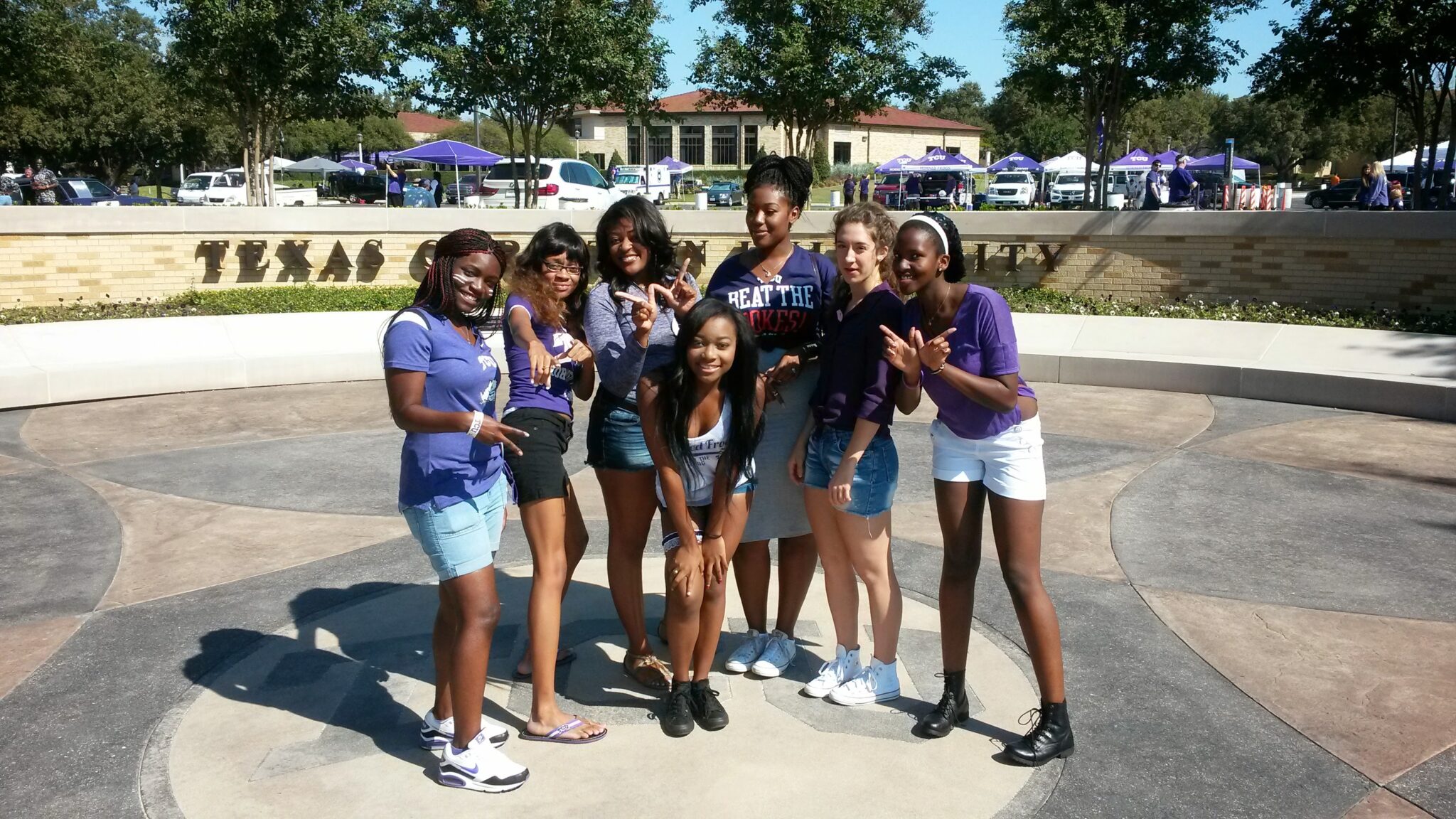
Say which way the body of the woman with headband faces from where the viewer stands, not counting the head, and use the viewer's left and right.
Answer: facing the viewer and to the left of the viewer

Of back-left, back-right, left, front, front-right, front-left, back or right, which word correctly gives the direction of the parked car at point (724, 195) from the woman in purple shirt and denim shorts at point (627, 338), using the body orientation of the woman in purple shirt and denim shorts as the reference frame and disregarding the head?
back-left

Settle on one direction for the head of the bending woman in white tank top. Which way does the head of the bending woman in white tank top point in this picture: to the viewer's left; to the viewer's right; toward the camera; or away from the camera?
toward the camera

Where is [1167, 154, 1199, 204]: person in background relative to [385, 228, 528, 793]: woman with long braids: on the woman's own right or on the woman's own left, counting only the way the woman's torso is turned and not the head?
on the woman's own left

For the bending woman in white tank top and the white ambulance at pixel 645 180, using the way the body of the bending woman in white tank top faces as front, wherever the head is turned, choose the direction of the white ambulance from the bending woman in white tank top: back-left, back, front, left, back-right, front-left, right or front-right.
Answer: back

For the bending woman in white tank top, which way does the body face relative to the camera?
toward the camera

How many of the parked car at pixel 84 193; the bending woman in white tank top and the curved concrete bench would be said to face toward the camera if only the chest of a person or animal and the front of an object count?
2

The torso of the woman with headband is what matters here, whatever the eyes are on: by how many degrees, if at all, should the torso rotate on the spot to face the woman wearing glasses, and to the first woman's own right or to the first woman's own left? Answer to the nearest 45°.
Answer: approximately 45° to the first woman's own right

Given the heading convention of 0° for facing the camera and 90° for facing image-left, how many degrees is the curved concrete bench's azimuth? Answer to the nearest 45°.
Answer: approximately 0°

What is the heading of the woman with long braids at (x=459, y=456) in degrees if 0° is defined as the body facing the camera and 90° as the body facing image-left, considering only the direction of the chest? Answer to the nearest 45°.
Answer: approximately 315°

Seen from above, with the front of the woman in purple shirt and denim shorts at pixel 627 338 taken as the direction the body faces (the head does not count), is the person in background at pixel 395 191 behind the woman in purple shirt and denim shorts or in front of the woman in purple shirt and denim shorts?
behind
